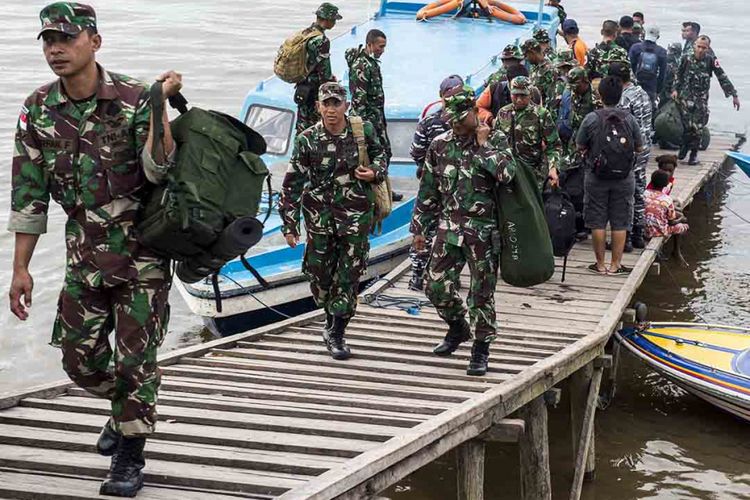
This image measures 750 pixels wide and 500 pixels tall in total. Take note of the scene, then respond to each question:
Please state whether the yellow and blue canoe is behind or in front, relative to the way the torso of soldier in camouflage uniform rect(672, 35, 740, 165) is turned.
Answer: in front

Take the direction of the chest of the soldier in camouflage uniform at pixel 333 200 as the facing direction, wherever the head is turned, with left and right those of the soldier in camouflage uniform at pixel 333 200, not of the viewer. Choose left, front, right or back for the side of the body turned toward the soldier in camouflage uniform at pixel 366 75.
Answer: back

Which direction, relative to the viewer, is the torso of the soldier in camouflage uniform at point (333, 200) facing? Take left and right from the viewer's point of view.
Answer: facing the viewer

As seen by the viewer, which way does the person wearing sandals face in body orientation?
away from the camera

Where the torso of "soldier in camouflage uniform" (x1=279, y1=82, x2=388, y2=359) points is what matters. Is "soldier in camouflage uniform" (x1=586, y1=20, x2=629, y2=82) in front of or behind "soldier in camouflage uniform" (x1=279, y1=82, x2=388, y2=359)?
behind

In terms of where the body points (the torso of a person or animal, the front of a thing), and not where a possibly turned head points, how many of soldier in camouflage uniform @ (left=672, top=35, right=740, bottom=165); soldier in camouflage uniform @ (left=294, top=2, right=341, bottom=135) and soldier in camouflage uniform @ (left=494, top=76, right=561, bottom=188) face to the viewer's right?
1

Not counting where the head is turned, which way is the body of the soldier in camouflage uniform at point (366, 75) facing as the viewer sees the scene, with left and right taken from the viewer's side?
facing the viewer and to the right of the viewer

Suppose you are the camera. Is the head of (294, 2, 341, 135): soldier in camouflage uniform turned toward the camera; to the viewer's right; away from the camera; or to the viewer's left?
to the viewer's right

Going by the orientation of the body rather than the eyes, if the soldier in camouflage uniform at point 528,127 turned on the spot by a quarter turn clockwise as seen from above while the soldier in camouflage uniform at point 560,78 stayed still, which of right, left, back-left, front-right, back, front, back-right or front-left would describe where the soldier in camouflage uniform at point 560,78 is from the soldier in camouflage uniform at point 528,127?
right

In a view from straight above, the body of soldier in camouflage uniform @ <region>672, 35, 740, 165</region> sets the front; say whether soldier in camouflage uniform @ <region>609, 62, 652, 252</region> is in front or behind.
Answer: in front

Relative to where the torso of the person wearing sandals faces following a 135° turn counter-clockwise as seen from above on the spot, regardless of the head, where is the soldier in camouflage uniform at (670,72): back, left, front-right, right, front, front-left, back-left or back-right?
back-right

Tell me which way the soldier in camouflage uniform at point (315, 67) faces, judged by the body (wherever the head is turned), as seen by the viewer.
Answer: to the viewer's right

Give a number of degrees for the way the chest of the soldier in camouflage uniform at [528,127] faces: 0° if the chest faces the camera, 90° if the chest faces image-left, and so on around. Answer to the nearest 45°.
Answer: approximately 0°

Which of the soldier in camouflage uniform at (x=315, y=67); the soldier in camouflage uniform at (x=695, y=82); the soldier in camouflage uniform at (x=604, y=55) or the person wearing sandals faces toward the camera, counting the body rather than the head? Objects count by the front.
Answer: the soldier in camouflage uniform at (x=695, y=82)
